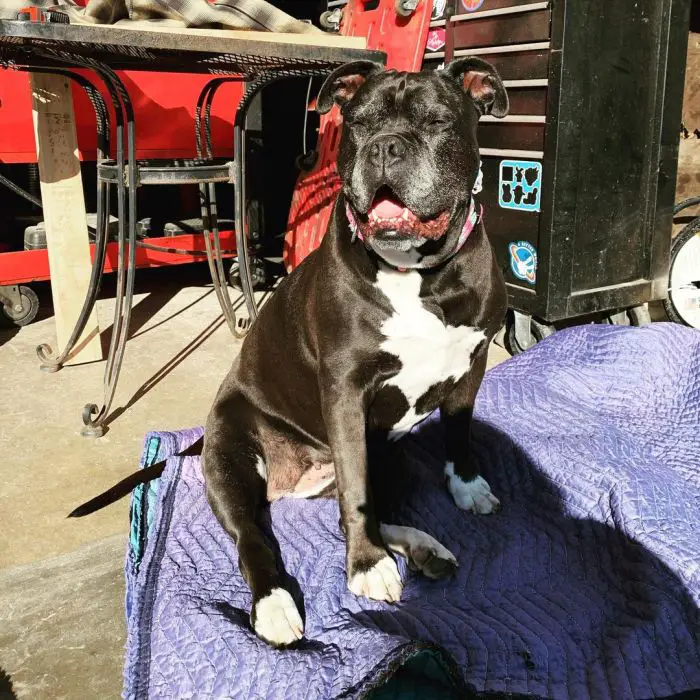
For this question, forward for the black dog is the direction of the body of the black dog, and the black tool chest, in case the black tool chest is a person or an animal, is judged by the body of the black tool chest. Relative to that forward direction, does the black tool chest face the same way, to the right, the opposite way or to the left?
to the right

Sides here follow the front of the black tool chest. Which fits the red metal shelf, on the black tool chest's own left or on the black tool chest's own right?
on the black tool chest's own right

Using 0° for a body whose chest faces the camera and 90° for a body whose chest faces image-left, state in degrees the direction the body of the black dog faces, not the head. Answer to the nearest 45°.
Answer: approximately 315°

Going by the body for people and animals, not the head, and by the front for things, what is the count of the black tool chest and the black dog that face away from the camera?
0

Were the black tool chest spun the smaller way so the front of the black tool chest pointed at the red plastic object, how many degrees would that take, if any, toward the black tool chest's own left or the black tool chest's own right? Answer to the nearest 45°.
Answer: approximately 90° to the black tool chest's own right

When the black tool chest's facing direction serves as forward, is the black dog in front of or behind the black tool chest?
in front

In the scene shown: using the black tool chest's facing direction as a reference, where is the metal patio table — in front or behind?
in front

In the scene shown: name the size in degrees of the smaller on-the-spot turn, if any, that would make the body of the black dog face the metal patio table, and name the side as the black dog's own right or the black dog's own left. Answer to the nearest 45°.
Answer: approximately 180°

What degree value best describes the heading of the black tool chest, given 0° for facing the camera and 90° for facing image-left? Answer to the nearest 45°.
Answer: approximately 45°
